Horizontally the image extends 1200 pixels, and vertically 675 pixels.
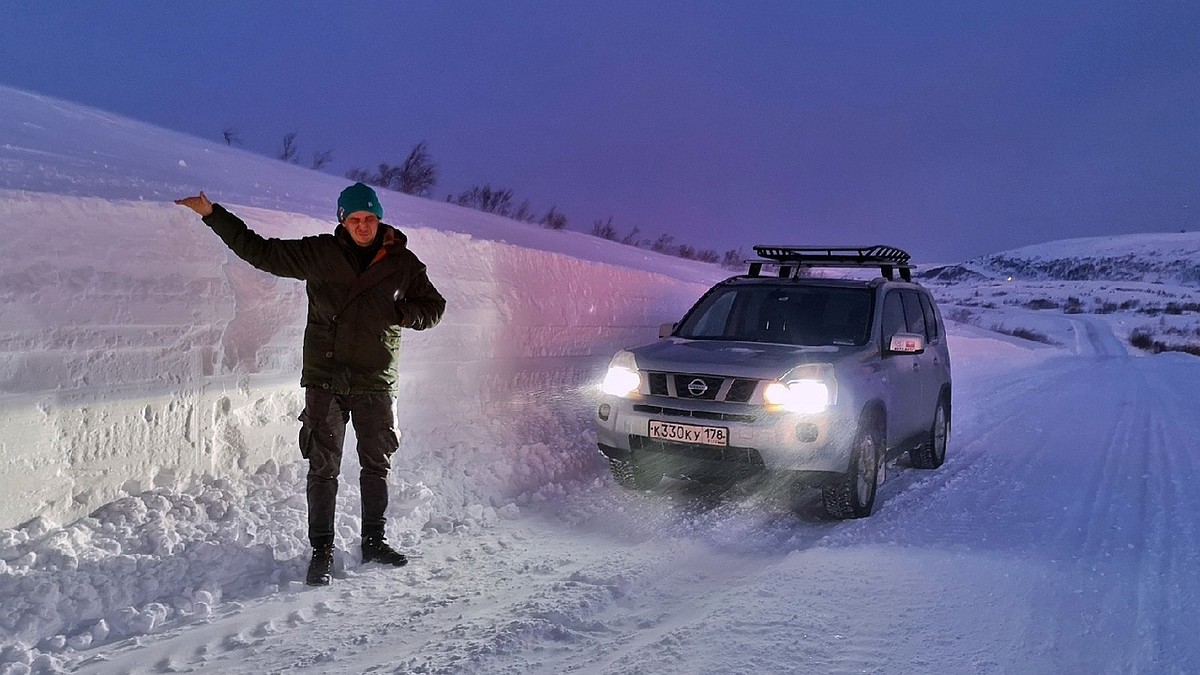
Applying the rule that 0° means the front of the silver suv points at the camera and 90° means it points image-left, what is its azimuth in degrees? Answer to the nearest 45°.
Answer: approximately 45°

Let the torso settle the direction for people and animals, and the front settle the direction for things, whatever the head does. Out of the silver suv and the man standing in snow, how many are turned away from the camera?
0

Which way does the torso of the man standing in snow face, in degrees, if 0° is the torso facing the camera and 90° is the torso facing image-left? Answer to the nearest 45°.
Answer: approximately 0°

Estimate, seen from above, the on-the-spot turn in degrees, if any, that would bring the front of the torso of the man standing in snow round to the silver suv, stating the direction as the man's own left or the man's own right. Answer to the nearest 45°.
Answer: approximately 90° to the man's own left

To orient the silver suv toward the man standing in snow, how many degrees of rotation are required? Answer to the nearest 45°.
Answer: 0° — it already faces them
